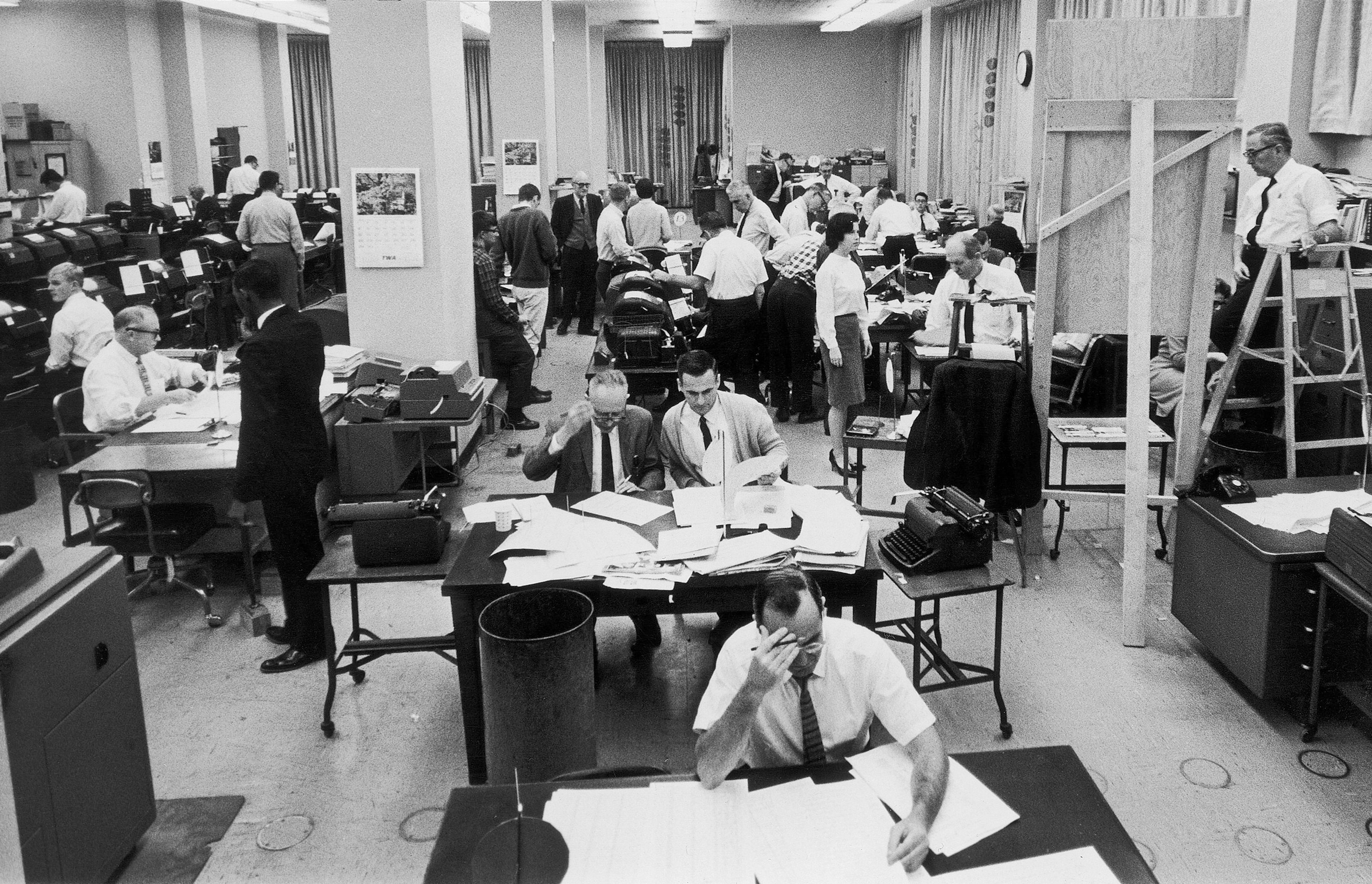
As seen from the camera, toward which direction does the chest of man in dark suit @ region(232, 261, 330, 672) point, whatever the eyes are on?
to the viewer's left

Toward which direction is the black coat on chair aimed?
away from the camera

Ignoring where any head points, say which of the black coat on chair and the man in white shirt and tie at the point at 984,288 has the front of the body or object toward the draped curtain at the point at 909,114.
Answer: the black coat on chair

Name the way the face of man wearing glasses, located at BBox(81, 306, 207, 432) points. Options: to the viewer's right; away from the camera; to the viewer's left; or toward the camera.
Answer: to the viewer's right

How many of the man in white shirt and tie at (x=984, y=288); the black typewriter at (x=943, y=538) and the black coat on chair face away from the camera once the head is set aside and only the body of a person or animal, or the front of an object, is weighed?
1

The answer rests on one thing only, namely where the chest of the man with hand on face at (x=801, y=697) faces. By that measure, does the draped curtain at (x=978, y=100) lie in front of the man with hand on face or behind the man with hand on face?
behind

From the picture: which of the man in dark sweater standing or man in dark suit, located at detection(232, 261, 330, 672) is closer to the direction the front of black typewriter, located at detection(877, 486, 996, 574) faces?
the man in dark suit

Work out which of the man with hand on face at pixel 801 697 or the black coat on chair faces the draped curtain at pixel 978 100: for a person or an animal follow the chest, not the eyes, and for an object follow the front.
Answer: the black coat on chair

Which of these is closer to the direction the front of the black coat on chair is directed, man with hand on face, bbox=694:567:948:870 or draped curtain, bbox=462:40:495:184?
the draped curtain

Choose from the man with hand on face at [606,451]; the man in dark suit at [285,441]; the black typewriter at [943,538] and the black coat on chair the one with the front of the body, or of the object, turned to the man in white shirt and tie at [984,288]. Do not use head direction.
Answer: the black coat on chair

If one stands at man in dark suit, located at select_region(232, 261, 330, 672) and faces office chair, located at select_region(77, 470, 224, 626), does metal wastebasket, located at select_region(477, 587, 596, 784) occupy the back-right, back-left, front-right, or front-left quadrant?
back-left

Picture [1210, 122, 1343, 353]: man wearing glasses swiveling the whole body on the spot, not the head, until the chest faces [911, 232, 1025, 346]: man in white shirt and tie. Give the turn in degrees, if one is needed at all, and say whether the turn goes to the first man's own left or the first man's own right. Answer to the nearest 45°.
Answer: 0° — they already face them

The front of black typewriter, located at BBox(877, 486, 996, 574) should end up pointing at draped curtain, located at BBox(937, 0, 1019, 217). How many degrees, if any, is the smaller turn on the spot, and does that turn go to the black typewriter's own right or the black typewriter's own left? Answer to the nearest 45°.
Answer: approximately 135° to the black typewriter's own right

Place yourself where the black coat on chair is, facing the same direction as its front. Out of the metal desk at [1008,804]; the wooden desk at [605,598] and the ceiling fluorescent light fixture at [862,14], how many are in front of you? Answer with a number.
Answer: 1

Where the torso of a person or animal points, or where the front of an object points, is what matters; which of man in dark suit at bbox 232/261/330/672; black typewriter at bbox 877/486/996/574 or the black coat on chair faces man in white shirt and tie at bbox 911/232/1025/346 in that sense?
the black coat on chair
